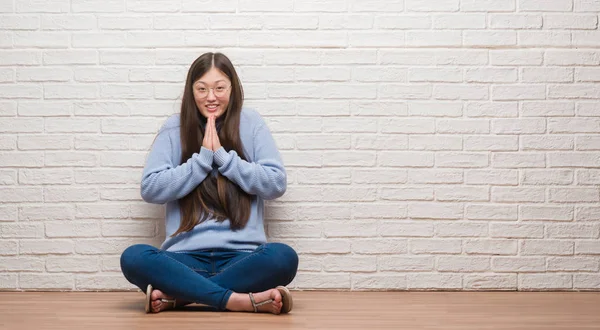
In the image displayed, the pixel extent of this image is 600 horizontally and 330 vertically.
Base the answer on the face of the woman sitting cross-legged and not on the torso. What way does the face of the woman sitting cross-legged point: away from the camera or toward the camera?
toward the camera

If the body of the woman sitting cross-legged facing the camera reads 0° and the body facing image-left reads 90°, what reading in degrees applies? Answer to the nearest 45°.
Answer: approximately 0°
